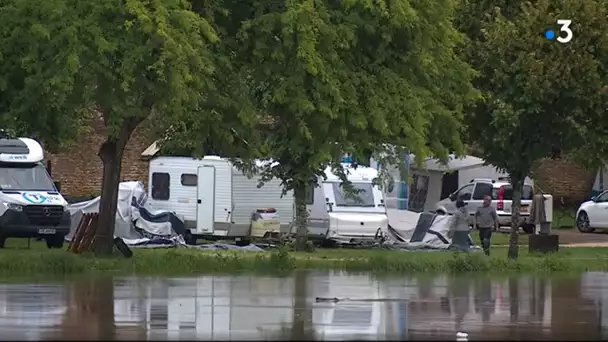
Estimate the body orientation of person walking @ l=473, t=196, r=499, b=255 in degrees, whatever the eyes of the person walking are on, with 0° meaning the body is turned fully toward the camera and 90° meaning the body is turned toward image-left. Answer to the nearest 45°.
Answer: approximately 0°

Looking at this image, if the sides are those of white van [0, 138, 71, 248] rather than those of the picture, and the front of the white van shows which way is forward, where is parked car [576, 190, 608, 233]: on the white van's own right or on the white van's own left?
on the white van's own left

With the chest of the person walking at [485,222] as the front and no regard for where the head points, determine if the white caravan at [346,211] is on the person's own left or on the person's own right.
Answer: on the person's own right

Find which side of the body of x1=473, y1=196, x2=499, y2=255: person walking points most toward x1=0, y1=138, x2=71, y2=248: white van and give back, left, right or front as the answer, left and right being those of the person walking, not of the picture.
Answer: right

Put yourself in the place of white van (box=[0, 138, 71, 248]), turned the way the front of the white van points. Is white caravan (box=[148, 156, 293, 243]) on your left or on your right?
on your left

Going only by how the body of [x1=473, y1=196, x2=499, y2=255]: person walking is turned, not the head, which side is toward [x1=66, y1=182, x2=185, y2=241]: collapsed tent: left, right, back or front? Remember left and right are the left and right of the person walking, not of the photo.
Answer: right
